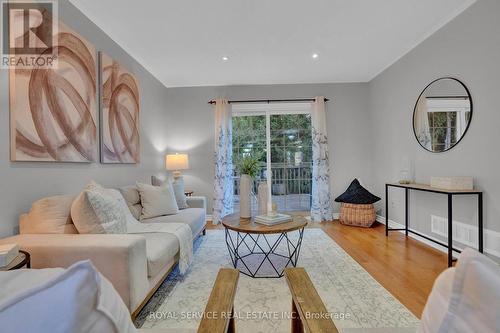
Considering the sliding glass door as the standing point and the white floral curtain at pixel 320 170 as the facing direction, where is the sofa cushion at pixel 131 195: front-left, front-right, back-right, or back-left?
back-right

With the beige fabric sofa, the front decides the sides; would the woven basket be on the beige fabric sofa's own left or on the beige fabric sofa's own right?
on the beige fabric sofa's own left

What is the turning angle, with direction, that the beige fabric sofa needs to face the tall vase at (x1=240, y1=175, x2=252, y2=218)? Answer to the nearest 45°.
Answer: approximately 45° to its left

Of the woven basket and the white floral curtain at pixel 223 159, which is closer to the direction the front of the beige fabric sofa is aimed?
the woven basket

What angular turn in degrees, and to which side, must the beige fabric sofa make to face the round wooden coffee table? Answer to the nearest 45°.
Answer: approximately 45° to its left

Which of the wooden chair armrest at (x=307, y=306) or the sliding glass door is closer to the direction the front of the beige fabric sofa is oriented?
the wooden chair armrest

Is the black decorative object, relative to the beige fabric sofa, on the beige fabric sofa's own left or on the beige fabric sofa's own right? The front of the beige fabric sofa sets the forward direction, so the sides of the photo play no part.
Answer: on the beige fabric sofa's own left

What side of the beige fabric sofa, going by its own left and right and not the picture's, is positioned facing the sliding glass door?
left

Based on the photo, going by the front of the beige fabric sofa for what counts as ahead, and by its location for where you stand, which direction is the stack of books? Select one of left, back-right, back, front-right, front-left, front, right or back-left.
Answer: front-left

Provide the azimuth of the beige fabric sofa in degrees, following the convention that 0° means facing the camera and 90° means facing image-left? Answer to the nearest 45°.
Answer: approximately 315°
